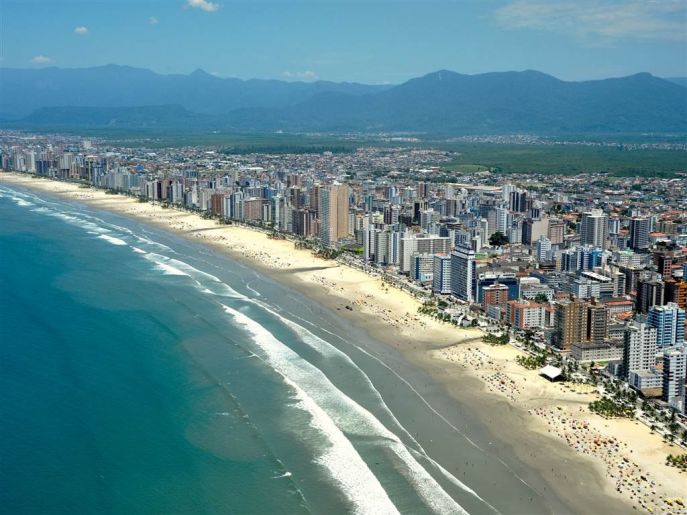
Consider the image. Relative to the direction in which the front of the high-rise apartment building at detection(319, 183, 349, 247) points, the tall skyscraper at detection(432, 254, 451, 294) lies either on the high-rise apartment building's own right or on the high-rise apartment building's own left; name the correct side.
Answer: on the high-rise apartment building's own left

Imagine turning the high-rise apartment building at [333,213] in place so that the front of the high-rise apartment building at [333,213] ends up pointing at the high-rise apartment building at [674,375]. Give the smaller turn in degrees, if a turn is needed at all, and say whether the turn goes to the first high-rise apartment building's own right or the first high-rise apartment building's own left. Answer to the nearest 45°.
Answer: approximately 45° to the first high-rise apartment building's own left

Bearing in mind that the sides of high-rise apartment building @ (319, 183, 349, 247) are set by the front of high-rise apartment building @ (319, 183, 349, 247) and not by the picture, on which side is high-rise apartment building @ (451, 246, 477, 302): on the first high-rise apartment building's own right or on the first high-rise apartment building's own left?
on the first high-rise apartment building's own left

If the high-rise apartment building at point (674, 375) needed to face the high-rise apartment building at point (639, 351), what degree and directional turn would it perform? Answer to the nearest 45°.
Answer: approximately 90° to its right

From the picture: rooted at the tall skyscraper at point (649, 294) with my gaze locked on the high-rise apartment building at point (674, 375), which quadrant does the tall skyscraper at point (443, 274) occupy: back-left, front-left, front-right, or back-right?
back-right

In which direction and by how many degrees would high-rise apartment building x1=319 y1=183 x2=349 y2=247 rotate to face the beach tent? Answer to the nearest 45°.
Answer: approximately 45° to its left

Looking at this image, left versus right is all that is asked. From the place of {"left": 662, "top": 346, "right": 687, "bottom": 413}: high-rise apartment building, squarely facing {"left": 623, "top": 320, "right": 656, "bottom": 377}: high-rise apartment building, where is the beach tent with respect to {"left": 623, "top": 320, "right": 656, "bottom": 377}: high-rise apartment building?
left

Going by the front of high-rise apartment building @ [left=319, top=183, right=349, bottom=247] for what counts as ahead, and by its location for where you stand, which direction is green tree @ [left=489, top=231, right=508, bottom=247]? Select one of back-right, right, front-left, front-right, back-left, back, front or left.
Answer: back-left

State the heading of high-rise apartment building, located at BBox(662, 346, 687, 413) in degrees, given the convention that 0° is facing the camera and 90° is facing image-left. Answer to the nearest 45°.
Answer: approximately 45°
